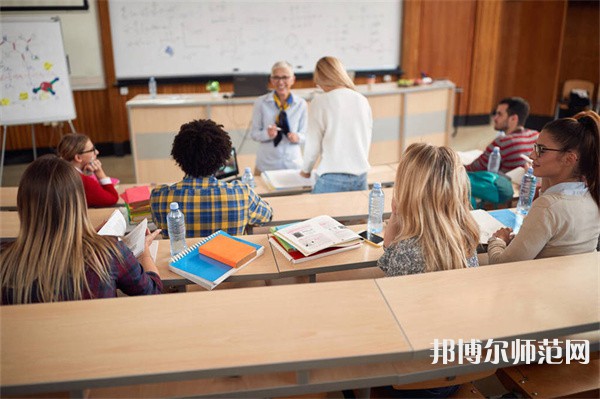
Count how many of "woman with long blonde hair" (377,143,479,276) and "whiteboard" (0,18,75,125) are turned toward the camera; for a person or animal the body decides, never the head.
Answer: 1

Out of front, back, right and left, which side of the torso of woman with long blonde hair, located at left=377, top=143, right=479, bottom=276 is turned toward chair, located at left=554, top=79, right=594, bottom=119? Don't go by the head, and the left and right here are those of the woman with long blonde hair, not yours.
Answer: front

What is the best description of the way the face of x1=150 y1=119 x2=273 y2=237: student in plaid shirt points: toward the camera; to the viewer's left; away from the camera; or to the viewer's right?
away from the camera

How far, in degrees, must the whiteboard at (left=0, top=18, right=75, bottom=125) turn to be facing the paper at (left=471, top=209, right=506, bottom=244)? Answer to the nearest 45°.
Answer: approximately 45° to its left

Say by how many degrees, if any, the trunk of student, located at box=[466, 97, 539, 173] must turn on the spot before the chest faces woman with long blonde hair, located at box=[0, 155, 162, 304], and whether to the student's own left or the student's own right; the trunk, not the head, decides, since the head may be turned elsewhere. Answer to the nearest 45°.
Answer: approximately 90° to the student's own left

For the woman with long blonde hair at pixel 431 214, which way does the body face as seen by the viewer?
away from the camera

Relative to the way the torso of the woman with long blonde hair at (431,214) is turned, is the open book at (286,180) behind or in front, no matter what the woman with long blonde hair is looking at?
in front

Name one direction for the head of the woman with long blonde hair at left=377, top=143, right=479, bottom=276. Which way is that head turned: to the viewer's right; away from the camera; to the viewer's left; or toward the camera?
away from the camera

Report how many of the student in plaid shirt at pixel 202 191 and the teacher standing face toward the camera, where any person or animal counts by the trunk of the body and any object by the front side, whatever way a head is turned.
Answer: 1

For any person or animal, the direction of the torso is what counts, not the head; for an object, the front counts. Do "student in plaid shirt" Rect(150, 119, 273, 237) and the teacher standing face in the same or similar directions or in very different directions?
very different directions

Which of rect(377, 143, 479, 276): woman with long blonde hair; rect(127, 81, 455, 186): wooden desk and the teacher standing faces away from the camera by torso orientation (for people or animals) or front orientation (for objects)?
the woman with long blonde hair

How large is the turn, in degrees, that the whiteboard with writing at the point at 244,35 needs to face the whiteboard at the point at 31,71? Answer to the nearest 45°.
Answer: approximately 45° to its right

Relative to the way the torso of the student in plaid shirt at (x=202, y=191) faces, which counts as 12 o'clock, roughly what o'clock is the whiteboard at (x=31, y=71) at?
The whiteboard is roughly at 11 o'clock from the student in plaid shirt.

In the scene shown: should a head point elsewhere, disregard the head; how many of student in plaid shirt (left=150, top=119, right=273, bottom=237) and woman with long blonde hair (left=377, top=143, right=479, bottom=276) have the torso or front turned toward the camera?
0

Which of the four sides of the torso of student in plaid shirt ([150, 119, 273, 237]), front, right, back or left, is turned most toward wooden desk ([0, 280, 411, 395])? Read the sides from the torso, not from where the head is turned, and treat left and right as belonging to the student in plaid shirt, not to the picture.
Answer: back

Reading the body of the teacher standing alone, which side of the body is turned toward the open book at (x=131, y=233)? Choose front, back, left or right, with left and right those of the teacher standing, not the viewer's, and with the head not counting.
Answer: front
